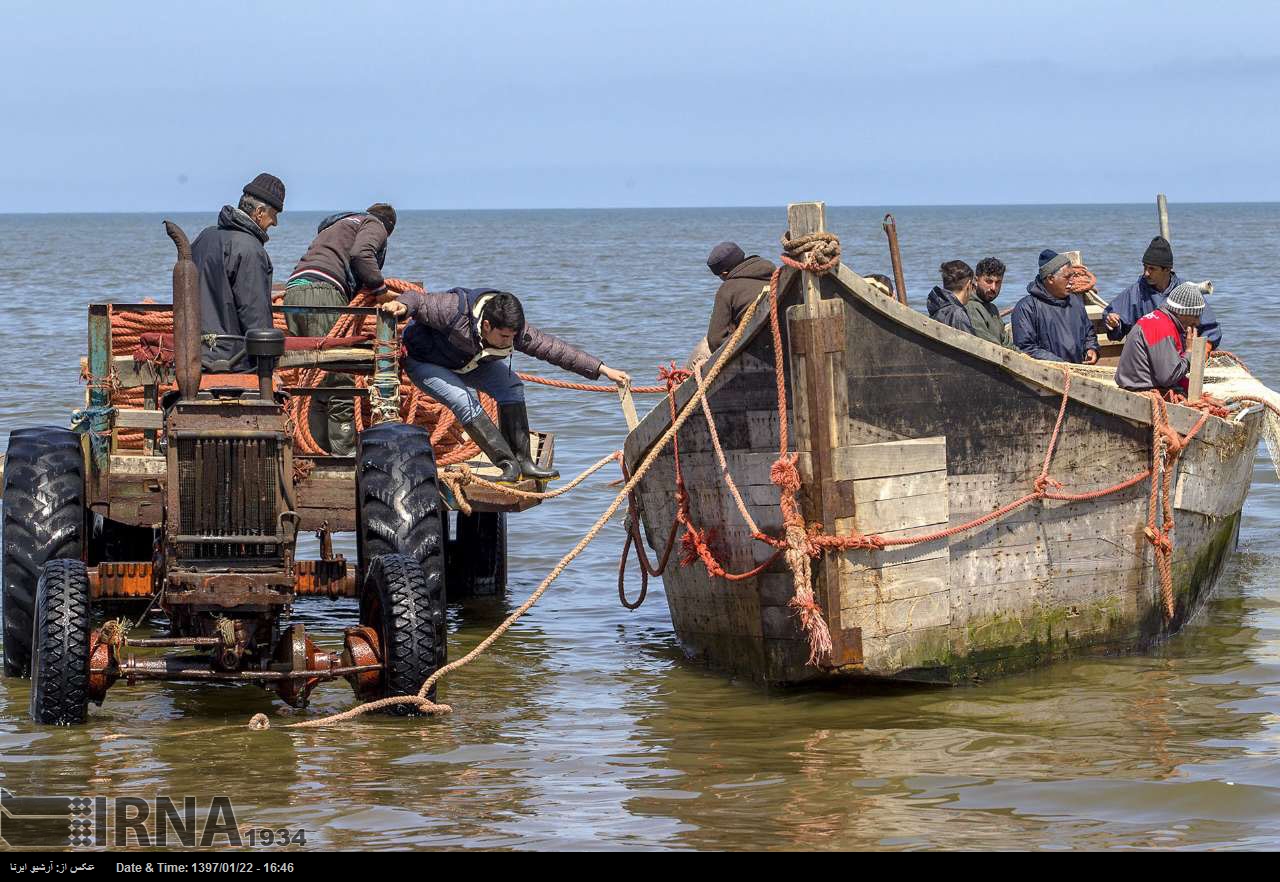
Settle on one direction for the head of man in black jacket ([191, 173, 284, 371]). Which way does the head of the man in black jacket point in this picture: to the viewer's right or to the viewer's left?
to the viewer's right

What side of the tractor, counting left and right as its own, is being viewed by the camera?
front

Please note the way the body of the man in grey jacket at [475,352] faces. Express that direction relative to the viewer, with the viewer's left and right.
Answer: facing the viewer and to the right of the viewer

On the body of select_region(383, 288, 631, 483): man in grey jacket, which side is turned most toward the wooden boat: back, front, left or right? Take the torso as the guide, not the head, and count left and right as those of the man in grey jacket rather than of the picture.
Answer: front

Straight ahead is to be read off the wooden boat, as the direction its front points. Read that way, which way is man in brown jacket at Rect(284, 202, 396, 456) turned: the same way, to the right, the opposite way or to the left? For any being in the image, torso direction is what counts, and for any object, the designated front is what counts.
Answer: the opposite way

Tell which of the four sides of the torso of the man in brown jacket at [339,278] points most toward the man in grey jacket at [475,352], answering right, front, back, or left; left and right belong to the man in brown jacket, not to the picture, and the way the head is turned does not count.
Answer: right

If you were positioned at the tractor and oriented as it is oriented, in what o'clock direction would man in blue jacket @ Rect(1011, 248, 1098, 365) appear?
The man in blue jacket is roughly at 8 o'clock from the tractor.

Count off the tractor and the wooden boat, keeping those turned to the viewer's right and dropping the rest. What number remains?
0

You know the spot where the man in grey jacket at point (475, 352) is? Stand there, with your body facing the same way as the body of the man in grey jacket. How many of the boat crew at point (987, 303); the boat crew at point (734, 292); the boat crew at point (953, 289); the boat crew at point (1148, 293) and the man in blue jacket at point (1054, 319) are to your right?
0

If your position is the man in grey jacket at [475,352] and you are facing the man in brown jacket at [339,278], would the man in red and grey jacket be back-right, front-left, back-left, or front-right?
back-right

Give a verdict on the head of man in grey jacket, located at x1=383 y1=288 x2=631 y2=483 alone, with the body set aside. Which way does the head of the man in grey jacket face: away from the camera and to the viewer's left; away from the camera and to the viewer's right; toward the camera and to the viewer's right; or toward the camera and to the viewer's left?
toward the camera and to the viewer's right
